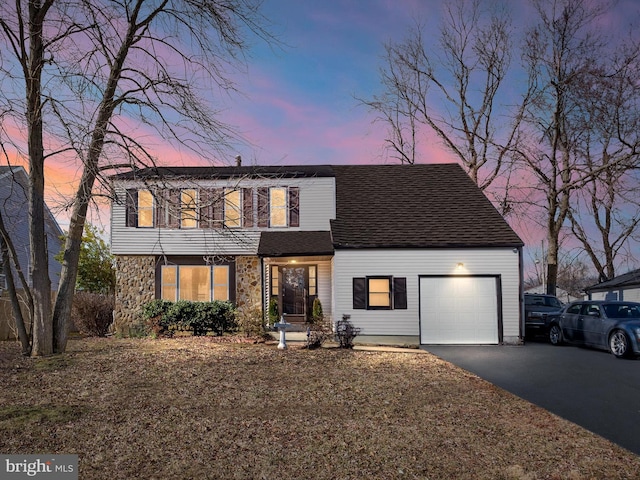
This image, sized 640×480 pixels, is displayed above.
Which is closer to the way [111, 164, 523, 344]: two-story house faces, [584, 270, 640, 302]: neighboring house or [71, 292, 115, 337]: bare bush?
the bare bush

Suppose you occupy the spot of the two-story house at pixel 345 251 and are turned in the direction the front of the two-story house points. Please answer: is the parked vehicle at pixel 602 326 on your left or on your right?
on your left

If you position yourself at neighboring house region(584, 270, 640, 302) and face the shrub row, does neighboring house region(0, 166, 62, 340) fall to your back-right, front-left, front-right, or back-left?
front-right

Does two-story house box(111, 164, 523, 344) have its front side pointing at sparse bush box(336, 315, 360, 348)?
yes

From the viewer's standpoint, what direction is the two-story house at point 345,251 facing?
toward the camera

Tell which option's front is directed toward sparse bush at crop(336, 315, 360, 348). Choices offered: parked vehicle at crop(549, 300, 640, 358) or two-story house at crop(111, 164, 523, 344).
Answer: the two-story house

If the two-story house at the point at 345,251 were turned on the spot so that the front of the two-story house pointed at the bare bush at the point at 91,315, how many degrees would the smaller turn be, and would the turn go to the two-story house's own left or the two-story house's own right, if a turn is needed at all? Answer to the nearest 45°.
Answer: approximately 90° to the two-story house's own right

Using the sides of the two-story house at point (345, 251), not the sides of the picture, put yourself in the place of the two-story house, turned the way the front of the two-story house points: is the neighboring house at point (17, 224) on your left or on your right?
on your right

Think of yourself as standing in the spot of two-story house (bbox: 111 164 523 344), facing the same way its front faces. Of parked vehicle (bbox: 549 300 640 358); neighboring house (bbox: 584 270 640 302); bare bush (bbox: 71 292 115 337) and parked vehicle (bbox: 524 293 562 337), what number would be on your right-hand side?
1
